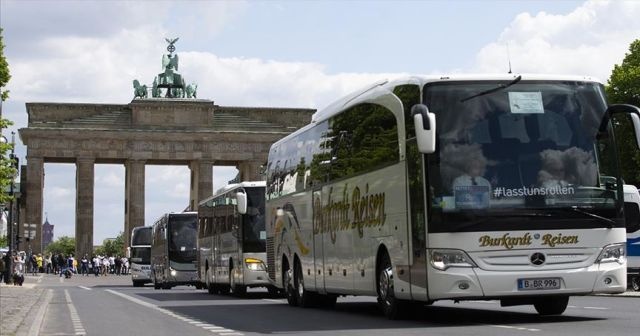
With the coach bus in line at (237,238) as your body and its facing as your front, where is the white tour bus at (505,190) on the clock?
The white tour bus is roughly at 1 o'clock from the coach bus in line.

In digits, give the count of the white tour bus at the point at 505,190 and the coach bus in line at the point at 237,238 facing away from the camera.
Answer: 0

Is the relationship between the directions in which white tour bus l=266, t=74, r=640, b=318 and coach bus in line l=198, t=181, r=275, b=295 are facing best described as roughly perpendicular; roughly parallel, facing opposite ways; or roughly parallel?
roughly parallel

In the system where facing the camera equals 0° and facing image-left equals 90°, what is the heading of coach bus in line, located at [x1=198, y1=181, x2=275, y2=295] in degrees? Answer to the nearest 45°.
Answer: approximately 315°

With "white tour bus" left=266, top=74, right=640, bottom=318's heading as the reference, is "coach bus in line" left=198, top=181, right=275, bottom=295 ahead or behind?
behind

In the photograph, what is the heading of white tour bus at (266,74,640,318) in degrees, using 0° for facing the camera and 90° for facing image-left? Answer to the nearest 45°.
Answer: approximately 315°
